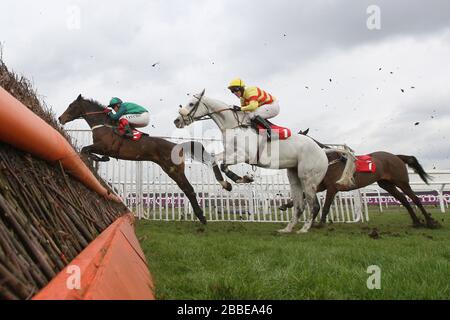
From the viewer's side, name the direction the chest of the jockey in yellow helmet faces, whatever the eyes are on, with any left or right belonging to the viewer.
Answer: facing to the left of the viewer

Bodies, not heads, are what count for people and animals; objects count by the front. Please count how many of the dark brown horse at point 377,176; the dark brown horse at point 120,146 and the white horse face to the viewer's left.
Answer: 3

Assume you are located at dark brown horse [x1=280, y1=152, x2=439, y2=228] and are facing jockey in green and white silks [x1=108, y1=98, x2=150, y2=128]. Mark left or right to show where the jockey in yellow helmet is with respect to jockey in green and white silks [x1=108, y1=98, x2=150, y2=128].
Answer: left

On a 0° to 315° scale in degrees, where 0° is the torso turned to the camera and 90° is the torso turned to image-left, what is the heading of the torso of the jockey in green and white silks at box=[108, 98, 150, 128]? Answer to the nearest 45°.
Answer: approximately 90°

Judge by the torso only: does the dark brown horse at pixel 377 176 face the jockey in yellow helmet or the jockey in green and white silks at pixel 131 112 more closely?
the jockey in green and white silks

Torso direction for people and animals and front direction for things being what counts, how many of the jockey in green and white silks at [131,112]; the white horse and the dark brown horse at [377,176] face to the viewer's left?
3

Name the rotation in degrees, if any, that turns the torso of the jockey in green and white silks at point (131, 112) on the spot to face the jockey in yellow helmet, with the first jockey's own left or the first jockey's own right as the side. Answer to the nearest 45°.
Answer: approximately 135° to the first jockey's own left

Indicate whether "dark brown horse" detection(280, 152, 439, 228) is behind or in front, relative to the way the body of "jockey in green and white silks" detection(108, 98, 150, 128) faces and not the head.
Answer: behind

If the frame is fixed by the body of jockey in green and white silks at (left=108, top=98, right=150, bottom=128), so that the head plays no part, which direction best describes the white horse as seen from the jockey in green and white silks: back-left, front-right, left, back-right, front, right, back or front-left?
back-left

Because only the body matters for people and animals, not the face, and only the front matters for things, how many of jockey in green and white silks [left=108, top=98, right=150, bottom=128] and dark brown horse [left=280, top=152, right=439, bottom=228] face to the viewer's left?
2

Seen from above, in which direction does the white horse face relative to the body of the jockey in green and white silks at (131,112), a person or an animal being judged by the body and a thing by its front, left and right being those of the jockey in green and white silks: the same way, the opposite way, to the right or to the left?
the same way

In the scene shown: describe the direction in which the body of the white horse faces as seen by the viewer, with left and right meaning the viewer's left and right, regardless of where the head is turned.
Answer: facing to the left of the viewer

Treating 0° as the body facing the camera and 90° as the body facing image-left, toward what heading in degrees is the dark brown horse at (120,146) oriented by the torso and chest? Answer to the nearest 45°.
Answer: approximately 90°

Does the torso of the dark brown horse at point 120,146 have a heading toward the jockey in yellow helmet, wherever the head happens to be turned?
no

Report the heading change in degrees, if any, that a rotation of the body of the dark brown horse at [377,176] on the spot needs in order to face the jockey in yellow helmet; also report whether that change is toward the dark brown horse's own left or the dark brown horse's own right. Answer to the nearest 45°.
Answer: approximately 45° to the dark brown horse's own left

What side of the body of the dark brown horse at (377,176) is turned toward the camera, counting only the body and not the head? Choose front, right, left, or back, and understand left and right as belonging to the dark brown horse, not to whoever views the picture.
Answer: left
